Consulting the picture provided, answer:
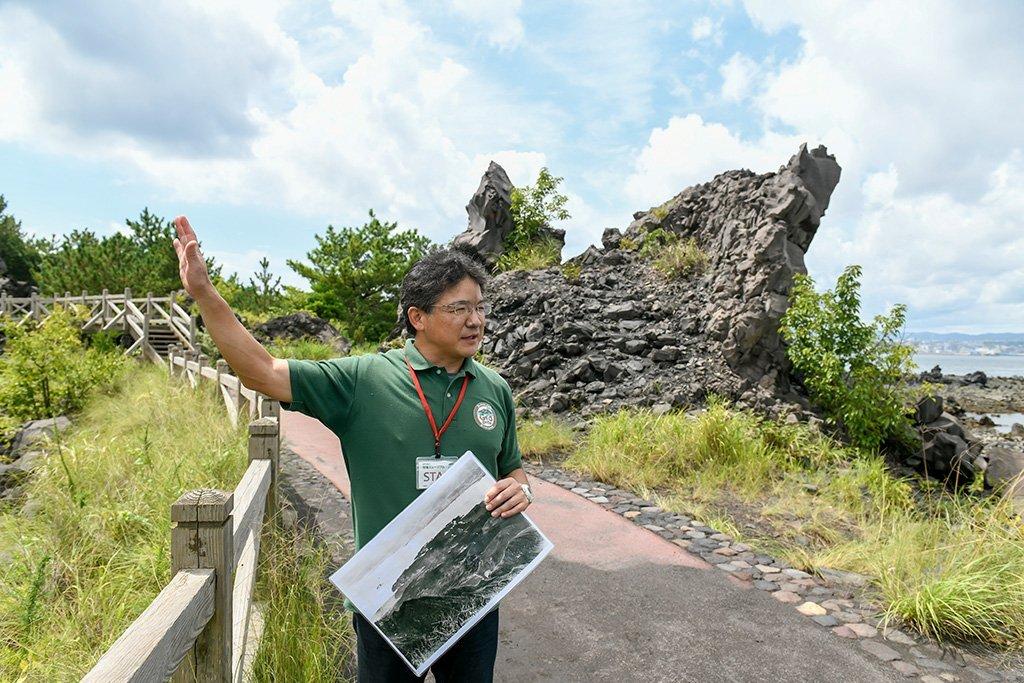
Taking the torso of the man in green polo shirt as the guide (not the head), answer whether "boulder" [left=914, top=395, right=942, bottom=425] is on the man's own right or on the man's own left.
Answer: on the man's own left

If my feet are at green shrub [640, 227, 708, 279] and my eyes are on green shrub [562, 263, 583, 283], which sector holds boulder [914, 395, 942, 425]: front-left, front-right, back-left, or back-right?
back-left

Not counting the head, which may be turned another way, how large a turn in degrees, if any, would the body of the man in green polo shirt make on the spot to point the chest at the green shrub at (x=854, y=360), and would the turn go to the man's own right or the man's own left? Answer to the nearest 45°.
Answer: approximately 90° to the man's own left

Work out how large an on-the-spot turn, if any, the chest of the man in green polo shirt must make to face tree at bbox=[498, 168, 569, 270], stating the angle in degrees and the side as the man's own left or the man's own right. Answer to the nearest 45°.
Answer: approximately 135° to the man's own left

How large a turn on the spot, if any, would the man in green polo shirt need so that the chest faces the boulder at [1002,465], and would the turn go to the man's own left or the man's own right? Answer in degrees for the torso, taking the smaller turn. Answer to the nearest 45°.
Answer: approximately 90° to the man's own left

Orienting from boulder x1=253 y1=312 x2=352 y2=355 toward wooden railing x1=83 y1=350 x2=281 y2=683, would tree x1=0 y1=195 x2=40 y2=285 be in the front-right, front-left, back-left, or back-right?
back-right

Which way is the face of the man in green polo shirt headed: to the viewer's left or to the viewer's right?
to the viewer's right

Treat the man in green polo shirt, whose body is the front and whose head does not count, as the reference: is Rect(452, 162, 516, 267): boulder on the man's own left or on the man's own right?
on the man's own left

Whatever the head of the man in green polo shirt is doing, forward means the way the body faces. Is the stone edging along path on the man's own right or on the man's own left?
on the man's own left

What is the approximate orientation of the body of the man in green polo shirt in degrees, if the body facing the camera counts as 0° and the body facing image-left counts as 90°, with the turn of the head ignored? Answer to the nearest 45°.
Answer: approximately 315°
